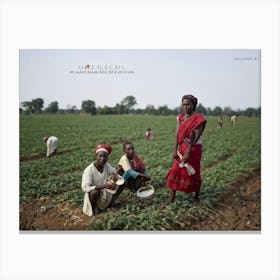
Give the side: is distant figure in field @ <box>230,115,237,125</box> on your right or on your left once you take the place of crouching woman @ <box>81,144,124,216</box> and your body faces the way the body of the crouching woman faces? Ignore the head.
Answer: on your left

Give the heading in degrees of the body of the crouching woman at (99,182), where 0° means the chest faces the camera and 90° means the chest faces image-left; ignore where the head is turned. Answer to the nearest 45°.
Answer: approximately 315°

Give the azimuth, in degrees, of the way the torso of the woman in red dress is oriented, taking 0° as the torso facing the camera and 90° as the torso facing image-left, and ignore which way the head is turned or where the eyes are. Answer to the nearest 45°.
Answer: approximately 45°

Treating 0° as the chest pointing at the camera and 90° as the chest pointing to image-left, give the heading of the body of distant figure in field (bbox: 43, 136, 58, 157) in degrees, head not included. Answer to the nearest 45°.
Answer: approximately 90°

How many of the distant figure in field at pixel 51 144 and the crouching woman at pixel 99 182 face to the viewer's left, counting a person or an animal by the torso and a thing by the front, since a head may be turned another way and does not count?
1

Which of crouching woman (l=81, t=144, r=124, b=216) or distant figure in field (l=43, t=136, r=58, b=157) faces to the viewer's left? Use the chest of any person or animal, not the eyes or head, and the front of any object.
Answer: the distant figure in field

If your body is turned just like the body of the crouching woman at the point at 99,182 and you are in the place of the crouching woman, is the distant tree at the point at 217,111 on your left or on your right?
on your left
